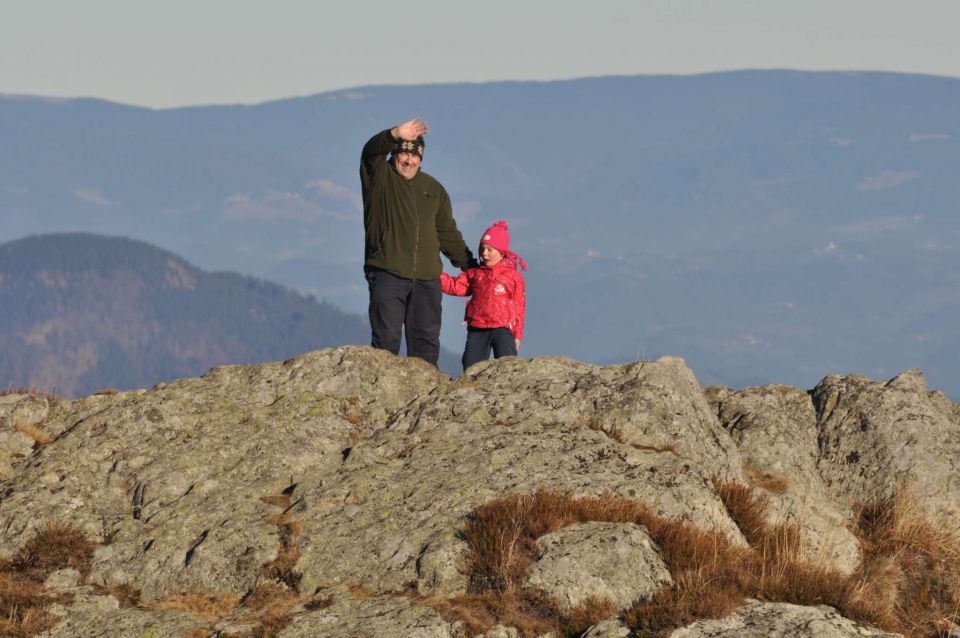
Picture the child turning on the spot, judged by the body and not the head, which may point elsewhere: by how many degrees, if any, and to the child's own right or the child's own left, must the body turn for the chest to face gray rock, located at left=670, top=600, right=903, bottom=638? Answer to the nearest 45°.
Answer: approximately 45° to the child's own left

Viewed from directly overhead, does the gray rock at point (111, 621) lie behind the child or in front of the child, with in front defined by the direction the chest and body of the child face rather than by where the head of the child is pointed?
in front

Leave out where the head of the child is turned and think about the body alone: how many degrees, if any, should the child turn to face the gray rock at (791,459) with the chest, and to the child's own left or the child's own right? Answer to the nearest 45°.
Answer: approximately 90° to the child's own left

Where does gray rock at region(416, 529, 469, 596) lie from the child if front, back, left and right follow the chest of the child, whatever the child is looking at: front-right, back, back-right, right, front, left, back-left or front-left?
front-left

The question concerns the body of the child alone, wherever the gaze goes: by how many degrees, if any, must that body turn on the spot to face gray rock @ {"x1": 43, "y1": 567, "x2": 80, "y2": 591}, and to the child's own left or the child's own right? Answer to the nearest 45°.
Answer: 0° — they already face it

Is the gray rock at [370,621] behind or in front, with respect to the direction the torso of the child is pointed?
in front
